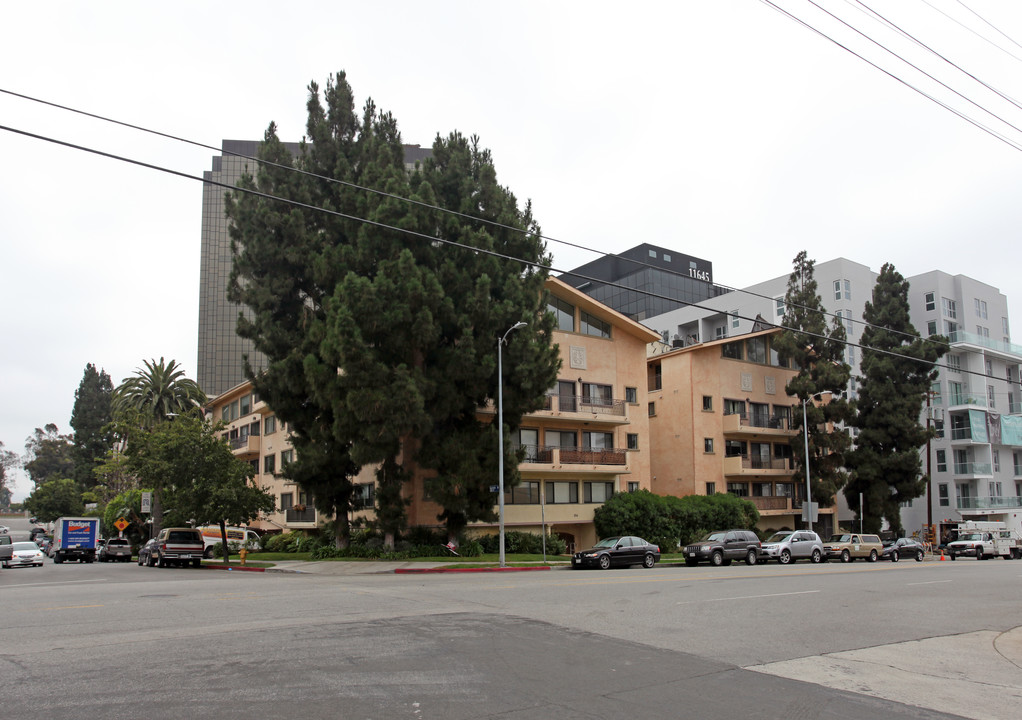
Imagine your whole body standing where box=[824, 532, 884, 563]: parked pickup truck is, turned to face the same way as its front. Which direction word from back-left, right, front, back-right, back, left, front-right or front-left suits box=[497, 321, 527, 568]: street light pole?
front

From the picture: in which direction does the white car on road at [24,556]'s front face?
toward the camera

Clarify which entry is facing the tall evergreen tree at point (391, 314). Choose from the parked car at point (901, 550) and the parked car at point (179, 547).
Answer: the parked car at point (901, 550)

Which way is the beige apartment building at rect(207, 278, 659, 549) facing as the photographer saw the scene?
facing the viewer

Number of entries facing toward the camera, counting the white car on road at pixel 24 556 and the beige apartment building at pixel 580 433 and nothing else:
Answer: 2

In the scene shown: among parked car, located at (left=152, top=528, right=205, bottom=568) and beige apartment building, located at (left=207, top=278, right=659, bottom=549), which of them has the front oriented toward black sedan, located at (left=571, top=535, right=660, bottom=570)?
the beige apartment building

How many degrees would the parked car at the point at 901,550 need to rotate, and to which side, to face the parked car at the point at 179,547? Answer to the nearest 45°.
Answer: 0° — it already faces it

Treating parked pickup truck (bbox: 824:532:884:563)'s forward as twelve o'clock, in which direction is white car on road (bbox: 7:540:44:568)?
white car on road (bbox: 7:540:44:568) is roughly at 1 o'clock from parked pickup truck (bbox: 824:532:884:563).
